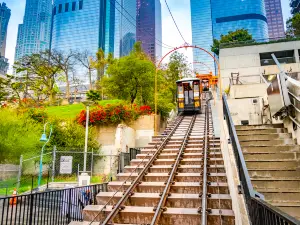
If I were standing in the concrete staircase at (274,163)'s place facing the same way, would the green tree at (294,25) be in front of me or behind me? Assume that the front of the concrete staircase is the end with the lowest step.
behind

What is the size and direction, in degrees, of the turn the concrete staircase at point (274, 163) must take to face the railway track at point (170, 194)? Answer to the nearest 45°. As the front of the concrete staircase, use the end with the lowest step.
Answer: approximately 45° to its right

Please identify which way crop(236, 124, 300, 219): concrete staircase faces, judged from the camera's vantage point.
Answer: facing the viewer

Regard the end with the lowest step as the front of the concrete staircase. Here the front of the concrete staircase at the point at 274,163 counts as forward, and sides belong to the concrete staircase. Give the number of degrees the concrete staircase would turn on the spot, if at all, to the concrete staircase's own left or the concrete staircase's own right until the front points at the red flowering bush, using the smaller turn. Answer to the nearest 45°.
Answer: approximately 135° to the concrete staircase's own right

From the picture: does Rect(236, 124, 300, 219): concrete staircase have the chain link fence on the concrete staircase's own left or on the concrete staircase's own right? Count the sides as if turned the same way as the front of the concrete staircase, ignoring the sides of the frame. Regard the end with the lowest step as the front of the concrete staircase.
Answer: on the concrete staircase's own right

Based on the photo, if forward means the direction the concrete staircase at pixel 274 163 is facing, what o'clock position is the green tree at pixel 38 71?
The green tree is roughly at 4 o'clock from the concrete staircase.

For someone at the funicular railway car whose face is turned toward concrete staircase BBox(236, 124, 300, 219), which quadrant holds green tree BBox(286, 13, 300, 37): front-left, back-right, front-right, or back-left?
back-left

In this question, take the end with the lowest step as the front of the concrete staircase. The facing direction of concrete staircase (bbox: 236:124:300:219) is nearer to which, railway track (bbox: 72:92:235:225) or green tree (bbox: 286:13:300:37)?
the railway track

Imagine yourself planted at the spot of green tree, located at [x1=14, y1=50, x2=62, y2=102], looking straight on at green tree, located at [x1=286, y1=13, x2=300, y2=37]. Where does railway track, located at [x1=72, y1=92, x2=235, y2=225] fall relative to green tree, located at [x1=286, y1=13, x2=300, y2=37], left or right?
right

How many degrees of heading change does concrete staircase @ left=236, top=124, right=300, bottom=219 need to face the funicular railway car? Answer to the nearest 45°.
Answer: approximately 135° to its right
